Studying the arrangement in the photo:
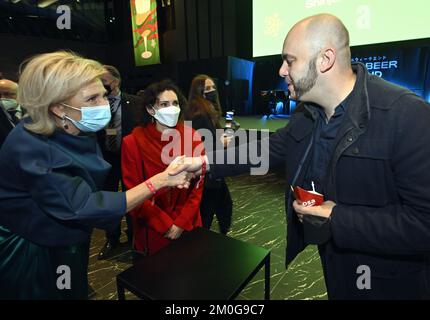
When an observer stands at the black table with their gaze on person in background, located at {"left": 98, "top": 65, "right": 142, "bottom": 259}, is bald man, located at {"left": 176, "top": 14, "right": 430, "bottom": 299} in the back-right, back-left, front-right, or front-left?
back-right

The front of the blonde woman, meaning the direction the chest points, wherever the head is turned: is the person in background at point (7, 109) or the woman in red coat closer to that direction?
the woman in red coat

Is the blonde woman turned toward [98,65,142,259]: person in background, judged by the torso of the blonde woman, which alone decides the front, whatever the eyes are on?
no

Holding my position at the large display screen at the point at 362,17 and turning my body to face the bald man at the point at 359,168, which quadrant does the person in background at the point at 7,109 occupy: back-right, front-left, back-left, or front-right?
front-right

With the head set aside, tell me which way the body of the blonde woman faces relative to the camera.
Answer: to the viewer's right

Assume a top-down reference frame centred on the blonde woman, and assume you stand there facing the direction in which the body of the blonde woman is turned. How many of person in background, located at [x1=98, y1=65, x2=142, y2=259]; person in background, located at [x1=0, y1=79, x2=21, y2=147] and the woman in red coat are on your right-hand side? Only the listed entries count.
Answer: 0

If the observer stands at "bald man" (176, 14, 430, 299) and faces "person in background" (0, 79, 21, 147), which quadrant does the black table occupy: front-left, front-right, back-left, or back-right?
front-left

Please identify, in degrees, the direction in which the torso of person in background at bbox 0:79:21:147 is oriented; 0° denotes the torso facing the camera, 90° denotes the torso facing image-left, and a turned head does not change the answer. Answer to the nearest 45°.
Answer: approximately 315°

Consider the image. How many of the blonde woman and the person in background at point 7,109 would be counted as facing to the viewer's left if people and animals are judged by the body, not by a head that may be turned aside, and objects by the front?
0
